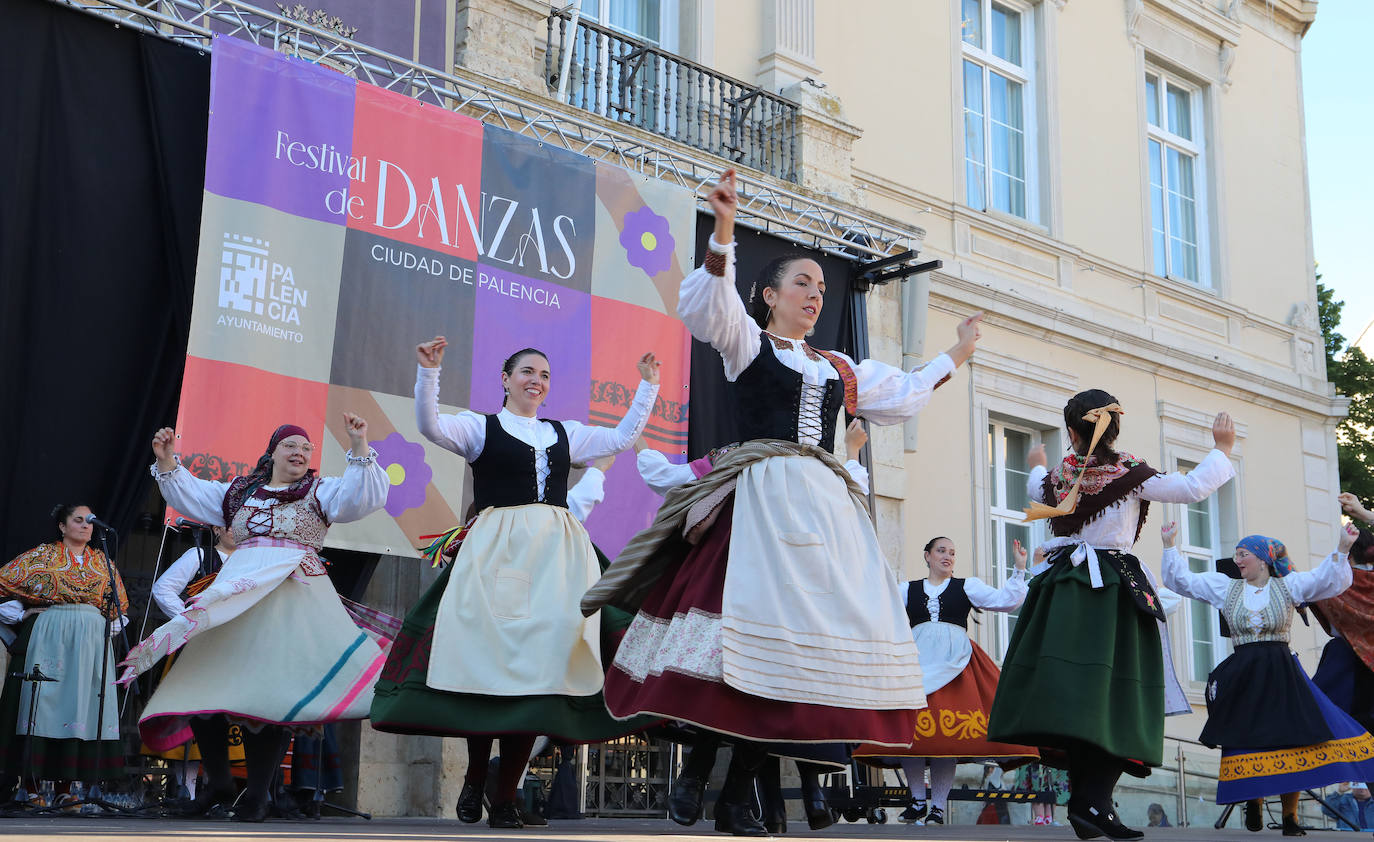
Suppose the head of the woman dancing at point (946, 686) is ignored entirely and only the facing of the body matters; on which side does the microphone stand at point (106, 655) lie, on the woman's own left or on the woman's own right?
on the woman's own right

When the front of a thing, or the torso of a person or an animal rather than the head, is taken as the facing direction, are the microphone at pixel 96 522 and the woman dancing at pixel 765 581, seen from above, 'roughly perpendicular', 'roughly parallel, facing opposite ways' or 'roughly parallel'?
roughly perpendicular

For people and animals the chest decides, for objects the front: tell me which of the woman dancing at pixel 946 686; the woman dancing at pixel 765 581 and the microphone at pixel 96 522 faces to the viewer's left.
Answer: the microphone

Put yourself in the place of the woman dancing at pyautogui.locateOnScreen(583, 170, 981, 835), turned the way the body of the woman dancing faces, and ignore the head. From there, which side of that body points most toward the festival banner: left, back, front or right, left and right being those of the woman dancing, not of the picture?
back

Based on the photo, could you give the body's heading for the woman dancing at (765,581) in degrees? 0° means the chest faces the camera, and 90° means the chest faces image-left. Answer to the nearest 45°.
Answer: approximately 315°

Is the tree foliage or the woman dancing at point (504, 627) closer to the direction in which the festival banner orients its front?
the woman dancing

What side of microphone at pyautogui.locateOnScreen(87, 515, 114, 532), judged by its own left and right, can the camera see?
left

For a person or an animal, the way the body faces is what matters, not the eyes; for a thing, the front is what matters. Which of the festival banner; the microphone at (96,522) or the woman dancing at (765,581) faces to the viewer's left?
the microphone

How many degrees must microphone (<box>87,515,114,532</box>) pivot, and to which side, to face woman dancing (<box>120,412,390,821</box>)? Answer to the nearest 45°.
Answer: approximately 135° to its left

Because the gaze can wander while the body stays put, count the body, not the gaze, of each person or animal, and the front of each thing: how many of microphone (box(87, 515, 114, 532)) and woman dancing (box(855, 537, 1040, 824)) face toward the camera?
1

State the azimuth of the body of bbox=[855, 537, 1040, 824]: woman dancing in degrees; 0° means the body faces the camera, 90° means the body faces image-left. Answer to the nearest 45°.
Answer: approximately 0°
